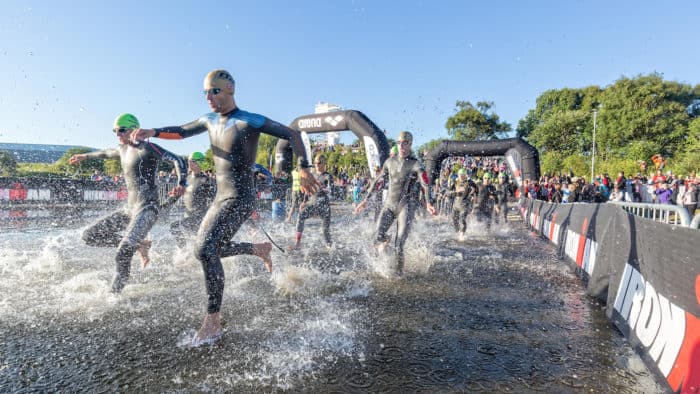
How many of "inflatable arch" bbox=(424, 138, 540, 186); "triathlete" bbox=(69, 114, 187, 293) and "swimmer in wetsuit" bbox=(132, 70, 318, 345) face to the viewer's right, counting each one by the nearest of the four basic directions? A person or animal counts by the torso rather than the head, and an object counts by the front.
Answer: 0

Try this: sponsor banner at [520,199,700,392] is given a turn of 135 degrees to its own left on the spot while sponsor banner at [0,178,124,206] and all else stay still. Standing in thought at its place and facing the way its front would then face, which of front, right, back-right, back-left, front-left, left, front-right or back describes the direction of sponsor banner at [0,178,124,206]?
back

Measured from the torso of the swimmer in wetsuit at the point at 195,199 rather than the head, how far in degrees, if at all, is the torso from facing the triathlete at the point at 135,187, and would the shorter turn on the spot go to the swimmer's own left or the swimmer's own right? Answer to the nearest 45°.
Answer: approximately 45° to the swimmer's own left

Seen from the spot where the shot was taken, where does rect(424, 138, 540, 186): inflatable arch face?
facing the viewer

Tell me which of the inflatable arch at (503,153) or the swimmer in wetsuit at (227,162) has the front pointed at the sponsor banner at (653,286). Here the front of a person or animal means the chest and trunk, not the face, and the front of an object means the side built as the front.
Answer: the inflatable arch

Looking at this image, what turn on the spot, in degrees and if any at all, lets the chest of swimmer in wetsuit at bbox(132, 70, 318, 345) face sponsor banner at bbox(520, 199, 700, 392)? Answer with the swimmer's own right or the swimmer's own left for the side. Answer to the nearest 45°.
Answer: approximately 90° to the swimmer's own left

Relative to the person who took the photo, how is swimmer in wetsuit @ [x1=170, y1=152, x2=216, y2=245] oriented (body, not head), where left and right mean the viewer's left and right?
facing the viewer and to the left of the viewer

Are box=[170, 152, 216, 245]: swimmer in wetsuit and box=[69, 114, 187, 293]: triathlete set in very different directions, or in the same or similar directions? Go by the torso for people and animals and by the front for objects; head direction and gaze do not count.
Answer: same or similar directions

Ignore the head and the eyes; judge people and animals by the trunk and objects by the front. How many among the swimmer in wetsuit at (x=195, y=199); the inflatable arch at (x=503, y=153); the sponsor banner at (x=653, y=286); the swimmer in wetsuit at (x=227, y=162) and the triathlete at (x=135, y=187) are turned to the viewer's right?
0

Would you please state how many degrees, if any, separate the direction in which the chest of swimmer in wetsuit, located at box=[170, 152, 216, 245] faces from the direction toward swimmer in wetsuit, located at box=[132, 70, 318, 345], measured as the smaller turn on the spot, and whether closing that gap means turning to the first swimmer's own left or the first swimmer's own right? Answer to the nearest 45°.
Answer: approximately 45° to the first swimmer's own left

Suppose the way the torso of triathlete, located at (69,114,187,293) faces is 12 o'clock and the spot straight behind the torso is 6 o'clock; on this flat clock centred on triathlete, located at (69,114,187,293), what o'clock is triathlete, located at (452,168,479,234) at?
triathlete, located at (452,168,479,234) is roughly at 7 o'clock from triathlete, located at (69,114,187,293).

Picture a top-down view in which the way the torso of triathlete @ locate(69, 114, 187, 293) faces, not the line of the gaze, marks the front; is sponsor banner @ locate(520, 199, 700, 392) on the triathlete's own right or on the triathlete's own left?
on the triathlete's own left

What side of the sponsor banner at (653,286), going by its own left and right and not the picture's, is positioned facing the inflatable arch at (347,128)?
right
